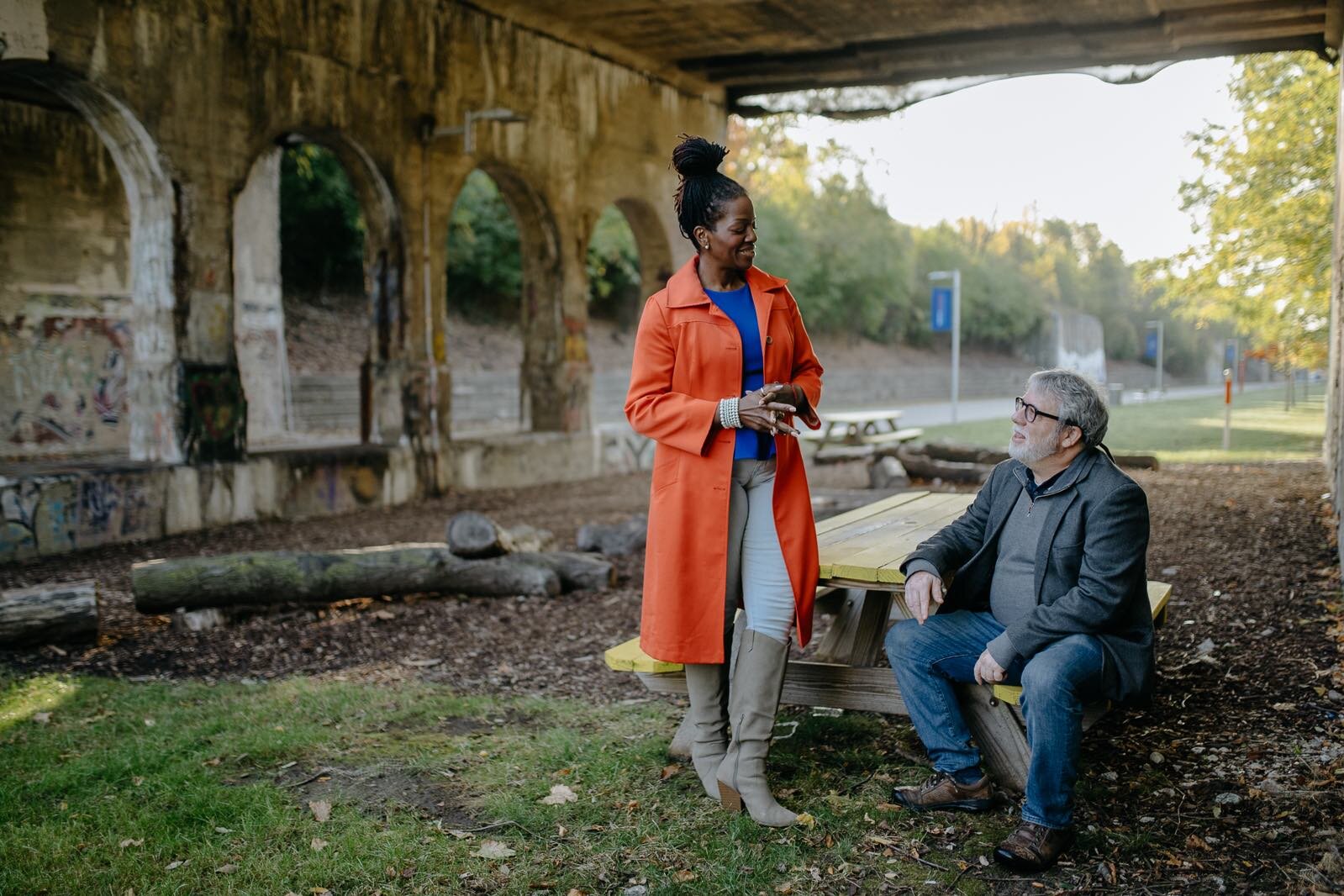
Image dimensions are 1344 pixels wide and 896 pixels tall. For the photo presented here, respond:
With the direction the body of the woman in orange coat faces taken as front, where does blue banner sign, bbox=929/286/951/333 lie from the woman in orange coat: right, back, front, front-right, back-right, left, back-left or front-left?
back-left

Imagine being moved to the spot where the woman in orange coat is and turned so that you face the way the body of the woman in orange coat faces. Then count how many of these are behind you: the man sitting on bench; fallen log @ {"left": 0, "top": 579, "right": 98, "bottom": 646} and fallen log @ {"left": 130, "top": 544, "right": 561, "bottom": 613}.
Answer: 2

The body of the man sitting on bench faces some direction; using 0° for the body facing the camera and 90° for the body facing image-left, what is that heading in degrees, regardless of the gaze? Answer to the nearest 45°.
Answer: approximately 45°

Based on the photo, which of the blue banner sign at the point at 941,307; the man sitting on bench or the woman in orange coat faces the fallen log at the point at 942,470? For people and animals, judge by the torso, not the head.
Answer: the blue banner sign

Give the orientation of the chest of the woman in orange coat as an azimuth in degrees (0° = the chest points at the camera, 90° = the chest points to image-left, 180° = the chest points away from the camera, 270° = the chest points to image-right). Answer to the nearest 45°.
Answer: approximately 315°

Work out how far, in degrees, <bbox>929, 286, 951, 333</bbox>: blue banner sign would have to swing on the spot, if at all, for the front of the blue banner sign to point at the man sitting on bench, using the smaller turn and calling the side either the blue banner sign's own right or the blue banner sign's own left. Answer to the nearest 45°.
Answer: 0° — it already faces them

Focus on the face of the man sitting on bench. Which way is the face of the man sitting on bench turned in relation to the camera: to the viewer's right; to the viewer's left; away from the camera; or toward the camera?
to the viewer's left

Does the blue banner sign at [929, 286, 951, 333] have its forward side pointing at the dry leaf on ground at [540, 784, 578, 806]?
yes

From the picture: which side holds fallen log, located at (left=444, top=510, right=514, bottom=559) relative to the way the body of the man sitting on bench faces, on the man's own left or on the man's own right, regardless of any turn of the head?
on the man's own right

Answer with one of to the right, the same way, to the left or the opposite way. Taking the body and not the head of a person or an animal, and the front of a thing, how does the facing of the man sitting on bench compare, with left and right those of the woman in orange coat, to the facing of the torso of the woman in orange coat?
to the right

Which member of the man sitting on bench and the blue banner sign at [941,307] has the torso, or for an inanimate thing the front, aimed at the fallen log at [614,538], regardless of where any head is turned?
the blue banner sign

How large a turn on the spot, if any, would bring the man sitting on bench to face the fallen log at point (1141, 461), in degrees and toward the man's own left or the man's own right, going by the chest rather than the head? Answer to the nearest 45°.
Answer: approximately 135° to the man's own right
